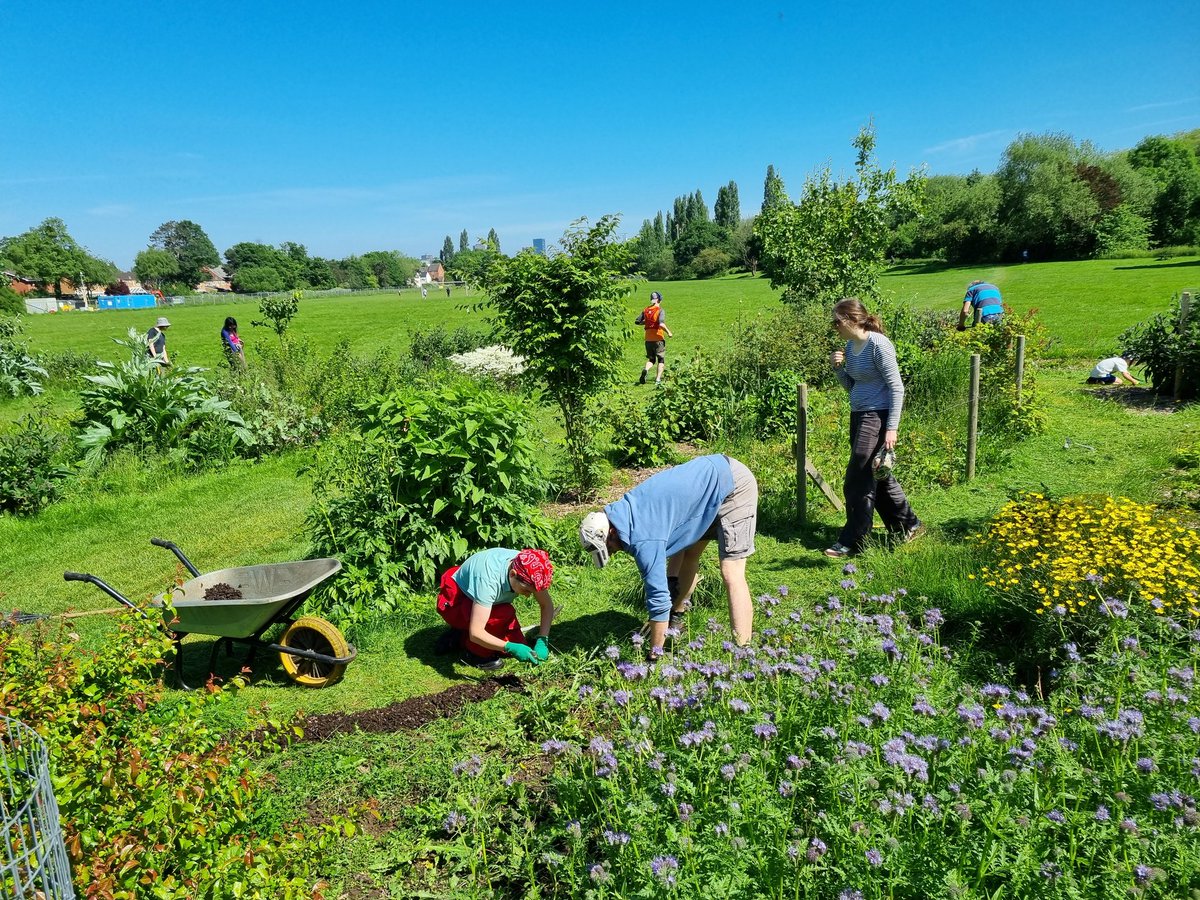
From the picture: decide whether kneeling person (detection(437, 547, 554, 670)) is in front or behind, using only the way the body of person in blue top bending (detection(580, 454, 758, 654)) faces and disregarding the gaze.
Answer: in front

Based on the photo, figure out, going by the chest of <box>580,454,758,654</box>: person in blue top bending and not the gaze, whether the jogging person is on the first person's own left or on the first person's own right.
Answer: on the first person's own right

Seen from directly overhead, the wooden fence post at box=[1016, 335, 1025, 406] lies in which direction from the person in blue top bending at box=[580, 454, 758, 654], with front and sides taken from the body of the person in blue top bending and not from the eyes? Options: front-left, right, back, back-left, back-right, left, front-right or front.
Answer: back-right

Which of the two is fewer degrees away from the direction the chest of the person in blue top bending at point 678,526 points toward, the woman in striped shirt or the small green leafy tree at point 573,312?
the small green leafy tree

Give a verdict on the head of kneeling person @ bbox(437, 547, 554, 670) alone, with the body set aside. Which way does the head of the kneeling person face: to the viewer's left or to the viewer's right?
to the viewer's right

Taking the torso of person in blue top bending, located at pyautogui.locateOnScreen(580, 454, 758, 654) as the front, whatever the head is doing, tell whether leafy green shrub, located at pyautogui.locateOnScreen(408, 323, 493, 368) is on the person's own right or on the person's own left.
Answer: on the person's own right

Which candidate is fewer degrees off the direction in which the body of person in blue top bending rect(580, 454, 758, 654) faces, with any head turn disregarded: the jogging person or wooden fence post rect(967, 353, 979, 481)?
the jogging person

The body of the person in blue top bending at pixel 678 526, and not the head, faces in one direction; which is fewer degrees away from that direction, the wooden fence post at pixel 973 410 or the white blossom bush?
the white blossom bush

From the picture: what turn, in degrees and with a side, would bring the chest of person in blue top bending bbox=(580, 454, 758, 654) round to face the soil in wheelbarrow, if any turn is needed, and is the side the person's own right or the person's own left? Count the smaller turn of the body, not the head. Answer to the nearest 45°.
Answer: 0° — they already face it

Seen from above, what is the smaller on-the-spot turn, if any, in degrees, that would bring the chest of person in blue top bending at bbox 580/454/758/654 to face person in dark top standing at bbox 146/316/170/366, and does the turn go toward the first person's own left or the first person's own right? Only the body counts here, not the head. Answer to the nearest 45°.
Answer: approximately 45° to the first person's own right

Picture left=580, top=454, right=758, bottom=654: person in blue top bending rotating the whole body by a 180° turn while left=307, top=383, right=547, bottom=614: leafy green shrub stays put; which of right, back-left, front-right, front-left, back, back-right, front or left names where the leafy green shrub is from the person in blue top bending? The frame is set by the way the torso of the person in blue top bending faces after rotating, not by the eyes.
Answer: back-left

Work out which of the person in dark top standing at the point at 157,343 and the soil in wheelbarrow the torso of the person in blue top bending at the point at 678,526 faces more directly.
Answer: the soil in wheelbarrow

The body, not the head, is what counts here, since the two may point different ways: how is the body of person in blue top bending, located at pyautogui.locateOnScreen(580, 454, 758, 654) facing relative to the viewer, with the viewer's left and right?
facing to the left of the viewer
